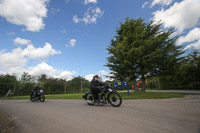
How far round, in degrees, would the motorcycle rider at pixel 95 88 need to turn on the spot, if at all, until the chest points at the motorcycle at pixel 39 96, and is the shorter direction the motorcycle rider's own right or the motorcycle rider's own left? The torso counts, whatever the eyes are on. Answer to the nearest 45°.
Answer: approximately 180°

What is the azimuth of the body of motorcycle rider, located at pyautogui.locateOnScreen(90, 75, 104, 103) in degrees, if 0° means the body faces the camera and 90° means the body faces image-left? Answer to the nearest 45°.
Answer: approximately 315°

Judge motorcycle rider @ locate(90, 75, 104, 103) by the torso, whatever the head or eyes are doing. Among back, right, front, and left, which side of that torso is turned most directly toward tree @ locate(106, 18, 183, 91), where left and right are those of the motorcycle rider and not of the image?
left

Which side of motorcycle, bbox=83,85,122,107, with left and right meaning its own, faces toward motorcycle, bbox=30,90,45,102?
back

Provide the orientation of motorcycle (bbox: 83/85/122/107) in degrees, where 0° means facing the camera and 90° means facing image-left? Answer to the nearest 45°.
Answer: approximately 315°

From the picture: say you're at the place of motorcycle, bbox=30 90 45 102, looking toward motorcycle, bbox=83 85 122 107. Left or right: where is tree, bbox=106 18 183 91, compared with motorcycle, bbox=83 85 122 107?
left
